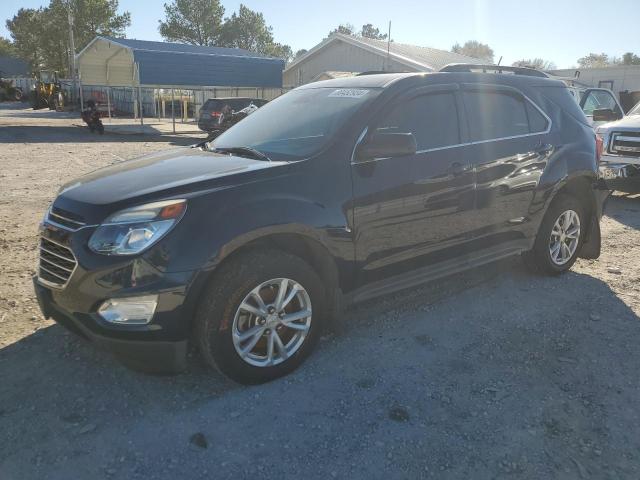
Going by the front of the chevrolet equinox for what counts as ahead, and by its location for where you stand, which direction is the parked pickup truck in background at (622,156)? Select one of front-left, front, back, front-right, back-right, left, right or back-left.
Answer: back

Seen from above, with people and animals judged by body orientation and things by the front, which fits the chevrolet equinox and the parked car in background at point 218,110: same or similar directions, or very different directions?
very different directions

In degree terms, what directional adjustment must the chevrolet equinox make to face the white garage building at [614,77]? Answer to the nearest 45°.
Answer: approximately 180°

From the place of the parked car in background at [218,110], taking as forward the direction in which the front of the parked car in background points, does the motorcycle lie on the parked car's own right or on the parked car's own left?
on the parked car's own left

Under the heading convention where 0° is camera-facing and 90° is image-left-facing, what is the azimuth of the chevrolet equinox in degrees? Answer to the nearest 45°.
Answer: approximately 45°

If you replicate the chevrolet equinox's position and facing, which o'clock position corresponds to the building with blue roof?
The building with blue roof is roughly at 4 o'clock from the chevrolet equinox.

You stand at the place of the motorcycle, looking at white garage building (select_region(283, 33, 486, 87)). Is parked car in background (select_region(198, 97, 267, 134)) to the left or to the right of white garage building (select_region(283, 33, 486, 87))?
right

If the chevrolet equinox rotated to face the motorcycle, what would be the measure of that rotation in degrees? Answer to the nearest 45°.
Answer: approximately 90° to its right
